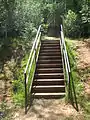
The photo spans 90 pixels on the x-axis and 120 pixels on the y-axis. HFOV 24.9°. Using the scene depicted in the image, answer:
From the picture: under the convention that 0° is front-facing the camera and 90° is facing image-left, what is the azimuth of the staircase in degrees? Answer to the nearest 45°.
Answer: approximately 0°

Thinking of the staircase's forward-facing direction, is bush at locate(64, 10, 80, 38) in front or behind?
behind
